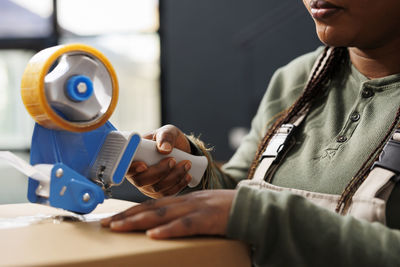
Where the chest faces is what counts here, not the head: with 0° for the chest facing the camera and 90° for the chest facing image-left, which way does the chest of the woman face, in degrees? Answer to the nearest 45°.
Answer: approximately 45°
